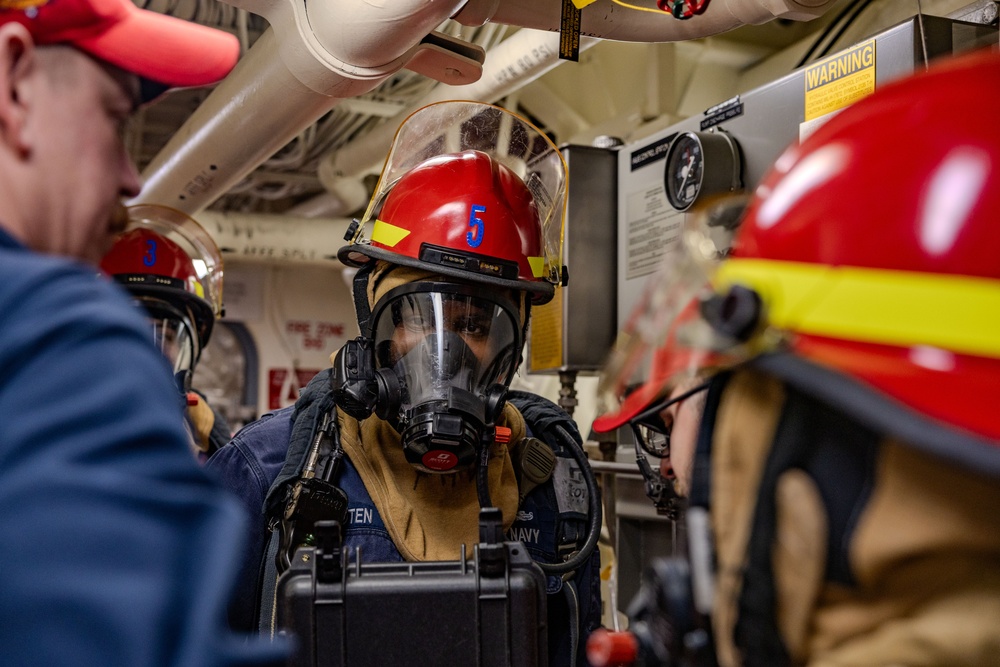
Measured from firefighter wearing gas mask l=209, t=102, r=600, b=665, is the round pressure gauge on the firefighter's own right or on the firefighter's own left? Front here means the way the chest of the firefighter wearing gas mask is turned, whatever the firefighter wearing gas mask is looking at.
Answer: on the firefighter's own left

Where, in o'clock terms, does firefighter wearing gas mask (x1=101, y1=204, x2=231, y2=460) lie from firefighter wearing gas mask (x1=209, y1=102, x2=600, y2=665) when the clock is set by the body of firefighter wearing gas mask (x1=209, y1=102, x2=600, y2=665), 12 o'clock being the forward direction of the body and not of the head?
firefighter wearing gas mask (x1=101, y1=204, x2=231, y2=460) is roughly at 5 o'clock from firefighter wearing gas mask (x1=209, y1=102, x2=600, y2=665).

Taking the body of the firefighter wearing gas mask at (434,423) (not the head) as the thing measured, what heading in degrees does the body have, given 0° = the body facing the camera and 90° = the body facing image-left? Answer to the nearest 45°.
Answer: approximately 0°

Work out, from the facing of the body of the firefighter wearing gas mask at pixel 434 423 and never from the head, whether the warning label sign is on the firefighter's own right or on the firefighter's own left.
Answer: on the firefighter's own left

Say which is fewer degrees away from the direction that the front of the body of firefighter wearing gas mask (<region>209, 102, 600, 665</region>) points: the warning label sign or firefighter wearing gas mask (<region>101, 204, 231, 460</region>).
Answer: the warning label sign
